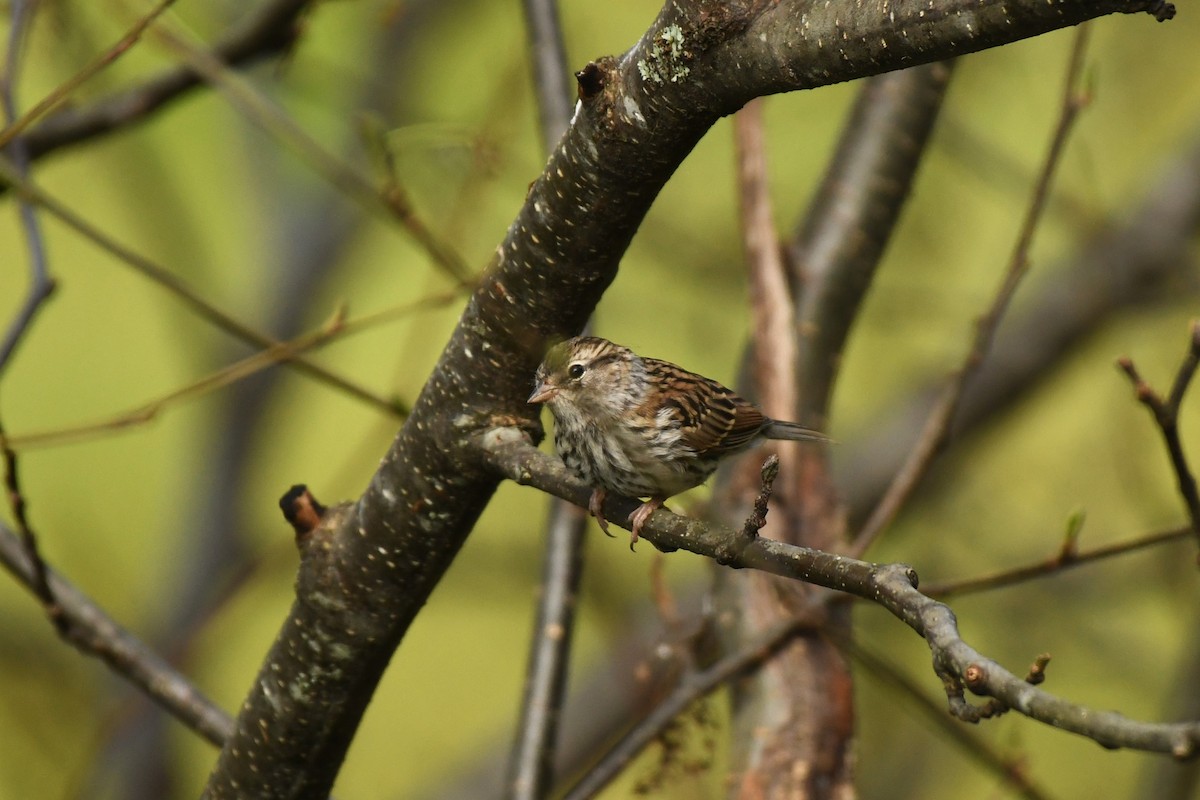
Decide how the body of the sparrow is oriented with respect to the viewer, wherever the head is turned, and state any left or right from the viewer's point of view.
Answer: facing the viewer and to the left of the viewer

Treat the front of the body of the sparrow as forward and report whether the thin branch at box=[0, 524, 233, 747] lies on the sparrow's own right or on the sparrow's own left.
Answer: on the sparrow's own right

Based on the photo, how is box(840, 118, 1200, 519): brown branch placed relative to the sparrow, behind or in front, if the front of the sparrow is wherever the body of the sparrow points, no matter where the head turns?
behind
